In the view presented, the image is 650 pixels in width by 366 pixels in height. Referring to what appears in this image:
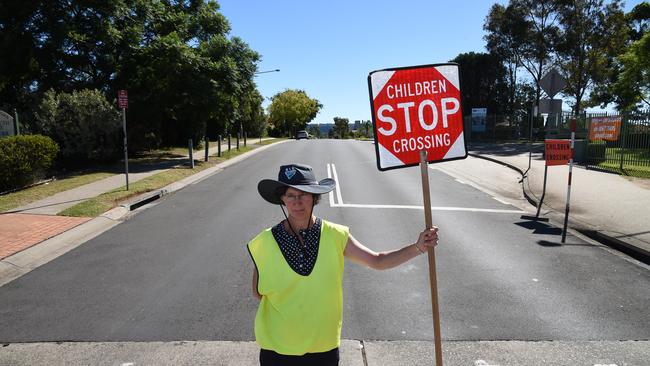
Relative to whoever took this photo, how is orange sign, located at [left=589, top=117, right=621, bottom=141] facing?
facing the viewer

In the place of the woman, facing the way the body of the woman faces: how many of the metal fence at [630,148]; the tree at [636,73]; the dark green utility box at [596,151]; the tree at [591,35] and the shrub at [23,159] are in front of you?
0

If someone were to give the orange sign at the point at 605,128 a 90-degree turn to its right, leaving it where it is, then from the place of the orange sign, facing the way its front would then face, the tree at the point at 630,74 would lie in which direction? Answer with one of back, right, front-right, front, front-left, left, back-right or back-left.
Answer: right

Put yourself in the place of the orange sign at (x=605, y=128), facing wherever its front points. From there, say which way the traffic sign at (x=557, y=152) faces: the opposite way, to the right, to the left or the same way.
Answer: the same way

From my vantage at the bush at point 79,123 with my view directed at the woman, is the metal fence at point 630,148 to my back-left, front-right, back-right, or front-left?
front-left

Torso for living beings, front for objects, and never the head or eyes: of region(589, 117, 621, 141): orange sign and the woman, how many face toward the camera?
2

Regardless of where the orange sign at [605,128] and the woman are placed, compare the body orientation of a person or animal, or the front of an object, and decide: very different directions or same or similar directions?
same or similar directions

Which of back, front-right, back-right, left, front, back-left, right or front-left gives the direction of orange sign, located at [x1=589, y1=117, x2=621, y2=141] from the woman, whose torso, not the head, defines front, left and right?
back-left

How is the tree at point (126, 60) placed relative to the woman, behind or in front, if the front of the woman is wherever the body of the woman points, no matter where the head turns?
behind

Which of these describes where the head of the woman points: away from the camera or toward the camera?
toward the camera

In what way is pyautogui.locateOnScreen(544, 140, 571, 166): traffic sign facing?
toward the camera

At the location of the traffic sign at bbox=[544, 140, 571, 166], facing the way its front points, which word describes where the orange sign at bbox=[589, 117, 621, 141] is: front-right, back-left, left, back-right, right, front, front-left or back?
back

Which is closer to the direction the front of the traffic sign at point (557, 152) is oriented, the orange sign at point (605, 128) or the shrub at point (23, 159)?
the shrub

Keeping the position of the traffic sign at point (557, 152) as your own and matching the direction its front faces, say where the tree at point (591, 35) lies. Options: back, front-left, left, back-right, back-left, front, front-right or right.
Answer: back

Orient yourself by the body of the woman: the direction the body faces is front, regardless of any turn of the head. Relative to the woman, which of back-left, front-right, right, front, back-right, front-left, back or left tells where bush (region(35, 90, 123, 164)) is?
back-right

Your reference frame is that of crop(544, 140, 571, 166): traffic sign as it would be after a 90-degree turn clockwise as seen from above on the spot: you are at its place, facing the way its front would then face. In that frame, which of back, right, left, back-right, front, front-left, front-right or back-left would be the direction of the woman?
left

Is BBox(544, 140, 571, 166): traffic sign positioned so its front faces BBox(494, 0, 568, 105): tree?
no

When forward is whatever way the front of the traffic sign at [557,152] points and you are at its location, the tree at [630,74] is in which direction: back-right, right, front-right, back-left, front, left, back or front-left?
back

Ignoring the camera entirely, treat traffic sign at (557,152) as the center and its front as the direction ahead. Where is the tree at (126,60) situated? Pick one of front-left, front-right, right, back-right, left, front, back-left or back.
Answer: right
